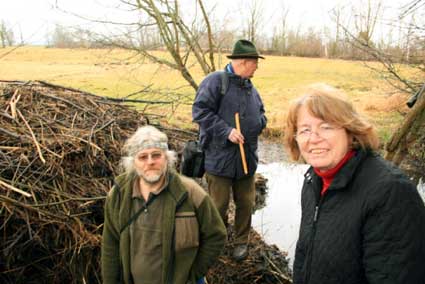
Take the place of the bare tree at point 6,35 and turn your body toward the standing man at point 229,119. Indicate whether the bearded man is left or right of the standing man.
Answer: right

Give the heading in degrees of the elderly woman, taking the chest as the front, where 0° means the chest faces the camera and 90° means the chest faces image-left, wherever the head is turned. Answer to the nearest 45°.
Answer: approximately 45°

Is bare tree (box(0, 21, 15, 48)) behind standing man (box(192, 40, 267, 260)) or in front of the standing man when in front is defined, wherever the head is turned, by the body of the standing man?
behind

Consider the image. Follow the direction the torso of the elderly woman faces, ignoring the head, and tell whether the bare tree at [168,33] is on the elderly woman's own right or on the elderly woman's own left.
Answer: on the elderly woman's own right

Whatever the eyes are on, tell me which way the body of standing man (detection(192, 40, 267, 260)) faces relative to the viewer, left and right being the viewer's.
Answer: facing the viewer and to the right of the viewer

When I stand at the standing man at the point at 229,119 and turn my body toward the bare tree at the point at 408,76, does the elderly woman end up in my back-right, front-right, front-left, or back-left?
back-right

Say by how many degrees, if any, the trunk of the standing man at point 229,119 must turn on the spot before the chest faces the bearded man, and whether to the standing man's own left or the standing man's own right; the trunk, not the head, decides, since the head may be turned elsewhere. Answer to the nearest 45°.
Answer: approximately 45° to the standing man's own right

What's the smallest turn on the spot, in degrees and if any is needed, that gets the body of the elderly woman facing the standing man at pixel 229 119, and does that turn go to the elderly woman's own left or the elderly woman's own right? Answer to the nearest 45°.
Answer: approximately 90° to the elderly woman's own right

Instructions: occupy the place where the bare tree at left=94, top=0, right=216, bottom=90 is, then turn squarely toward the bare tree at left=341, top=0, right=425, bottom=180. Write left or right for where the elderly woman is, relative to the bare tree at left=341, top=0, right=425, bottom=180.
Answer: right

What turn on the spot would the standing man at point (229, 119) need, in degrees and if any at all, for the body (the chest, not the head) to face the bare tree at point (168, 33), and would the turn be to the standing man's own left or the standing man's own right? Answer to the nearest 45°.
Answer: approximately 135° to the standing man's own left

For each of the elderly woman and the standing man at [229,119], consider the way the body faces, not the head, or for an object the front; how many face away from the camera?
0

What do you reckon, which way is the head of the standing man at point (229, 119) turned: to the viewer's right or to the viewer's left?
to the viewer's right
